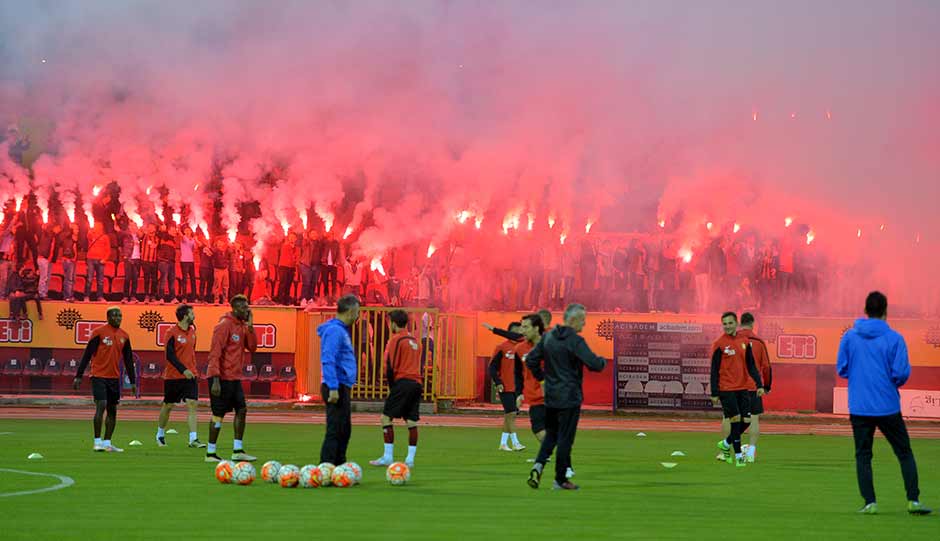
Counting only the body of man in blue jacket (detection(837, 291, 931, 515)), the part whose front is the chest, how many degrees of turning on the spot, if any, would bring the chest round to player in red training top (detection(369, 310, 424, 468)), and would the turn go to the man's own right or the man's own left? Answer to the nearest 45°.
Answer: approximately 45° to the man's own left

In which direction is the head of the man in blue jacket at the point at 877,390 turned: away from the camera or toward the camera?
away from the camera

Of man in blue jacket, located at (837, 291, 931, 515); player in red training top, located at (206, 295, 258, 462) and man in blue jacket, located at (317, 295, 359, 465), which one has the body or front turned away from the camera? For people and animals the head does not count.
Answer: man in blue jacket, located at (837, 291, 931, 515)

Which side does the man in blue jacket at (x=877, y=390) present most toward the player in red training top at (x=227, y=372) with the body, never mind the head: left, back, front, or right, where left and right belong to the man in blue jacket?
left

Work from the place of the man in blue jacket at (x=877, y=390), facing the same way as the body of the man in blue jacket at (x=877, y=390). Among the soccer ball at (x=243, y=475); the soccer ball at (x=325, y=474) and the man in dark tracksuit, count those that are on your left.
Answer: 3

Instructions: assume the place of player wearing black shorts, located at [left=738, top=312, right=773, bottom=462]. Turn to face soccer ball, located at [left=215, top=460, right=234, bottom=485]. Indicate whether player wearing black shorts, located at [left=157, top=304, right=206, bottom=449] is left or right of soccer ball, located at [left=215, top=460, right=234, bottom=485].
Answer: right

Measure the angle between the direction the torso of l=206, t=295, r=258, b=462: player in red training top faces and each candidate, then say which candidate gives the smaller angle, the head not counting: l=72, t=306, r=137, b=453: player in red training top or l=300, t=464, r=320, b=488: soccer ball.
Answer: the soccer ball

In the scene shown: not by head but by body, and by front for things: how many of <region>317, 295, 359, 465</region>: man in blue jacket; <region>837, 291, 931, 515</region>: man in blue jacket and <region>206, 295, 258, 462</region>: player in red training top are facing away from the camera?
1

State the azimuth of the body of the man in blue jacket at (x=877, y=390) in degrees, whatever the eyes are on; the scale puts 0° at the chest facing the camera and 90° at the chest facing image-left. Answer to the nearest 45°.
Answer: approximately 180°

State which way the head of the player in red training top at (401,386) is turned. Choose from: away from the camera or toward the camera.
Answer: away from the camera

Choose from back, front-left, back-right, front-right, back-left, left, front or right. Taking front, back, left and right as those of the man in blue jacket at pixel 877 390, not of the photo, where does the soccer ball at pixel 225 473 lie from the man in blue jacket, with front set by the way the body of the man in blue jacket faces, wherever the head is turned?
left
